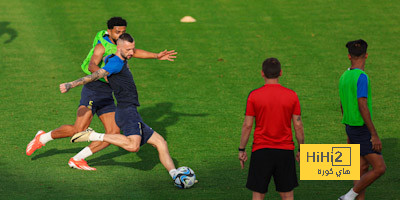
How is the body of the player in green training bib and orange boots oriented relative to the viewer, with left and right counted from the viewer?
facing the viewer and to the right of the viewer

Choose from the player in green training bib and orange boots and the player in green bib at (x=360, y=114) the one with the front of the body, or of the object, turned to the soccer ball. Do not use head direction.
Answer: the player in green training bib and orange boots

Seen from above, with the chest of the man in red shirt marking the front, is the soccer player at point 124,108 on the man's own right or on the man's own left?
on the man's own left

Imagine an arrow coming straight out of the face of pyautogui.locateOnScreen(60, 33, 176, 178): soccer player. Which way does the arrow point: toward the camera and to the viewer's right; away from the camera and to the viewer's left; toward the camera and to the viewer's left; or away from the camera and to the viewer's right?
toward the camera and to the viewer's right

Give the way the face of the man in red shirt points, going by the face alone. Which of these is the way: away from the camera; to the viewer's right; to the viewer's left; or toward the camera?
away from the camera

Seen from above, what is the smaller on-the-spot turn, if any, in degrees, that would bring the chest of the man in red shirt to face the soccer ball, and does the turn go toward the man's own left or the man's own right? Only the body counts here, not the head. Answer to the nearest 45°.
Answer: approximately 45° to the man's own left

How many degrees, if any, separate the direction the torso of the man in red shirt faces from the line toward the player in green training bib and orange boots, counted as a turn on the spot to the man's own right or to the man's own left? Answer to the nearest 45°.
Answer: approximately 45° to the man's own left

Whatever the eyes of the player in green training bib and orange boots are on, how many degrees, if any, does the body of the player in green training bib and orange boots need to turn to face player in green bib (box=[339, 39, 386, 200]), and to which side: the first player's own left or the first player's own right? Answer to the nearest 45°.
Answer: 0° — they already face them

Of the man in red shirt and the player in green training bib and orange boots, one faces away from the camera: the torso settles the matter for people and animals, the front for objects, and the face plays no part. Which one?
the man in red shirt

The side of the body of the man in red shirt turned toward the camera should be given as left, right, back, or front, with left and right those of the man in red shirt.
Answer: back

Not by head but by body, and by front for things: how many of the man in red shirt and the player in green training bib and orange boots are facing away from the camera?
1
